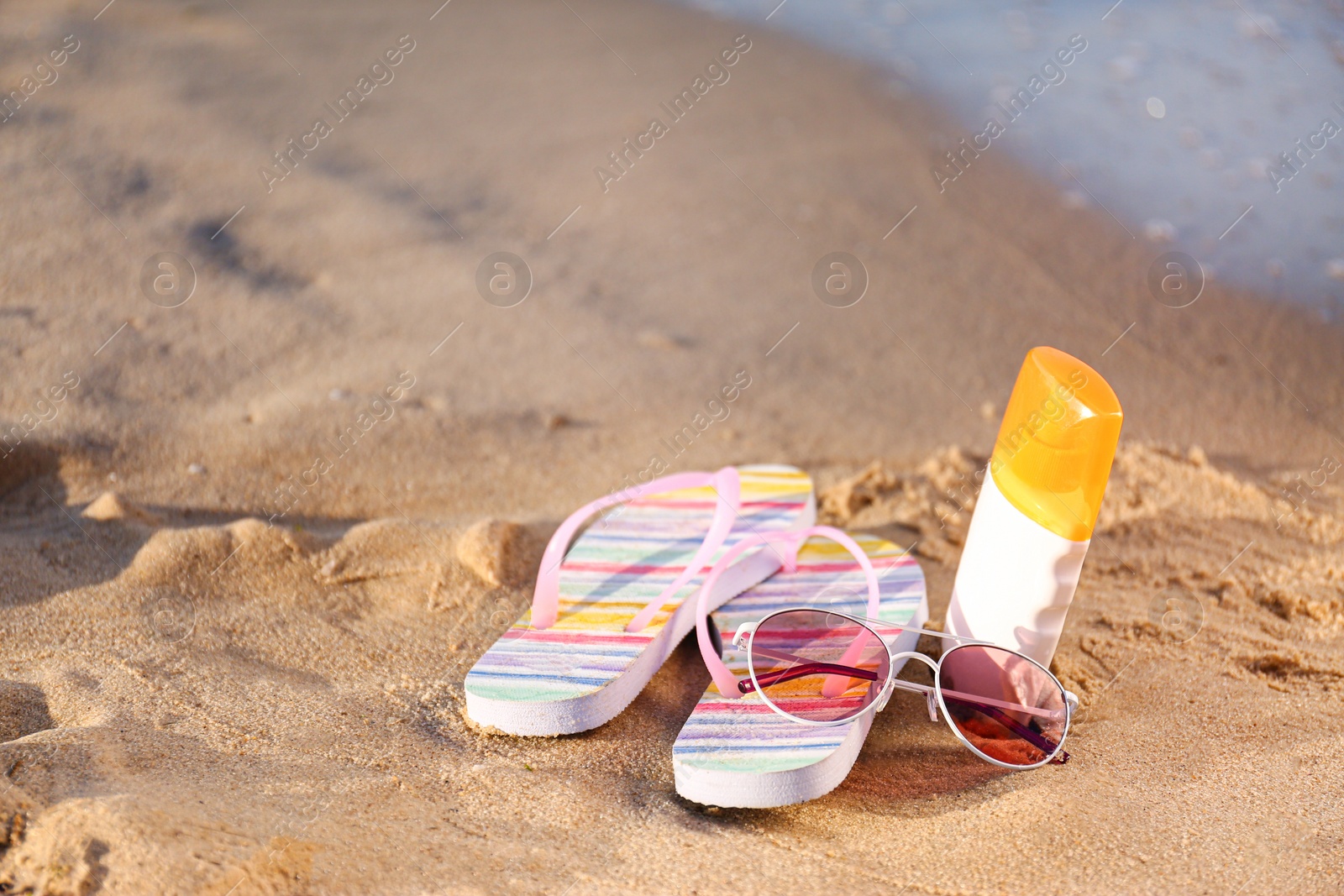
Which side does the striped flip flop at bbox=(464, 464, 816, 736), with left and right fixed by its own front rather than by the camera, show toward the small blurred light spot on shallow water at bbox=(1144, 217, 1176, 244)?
front

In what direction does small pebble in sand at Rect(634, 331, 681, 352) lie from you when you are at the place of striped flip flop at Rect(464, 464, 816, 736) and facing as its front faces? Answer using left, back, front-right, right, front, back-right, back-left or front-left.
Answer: front-left

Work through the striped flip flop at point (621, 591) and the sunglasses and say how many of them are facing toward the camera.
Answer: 1

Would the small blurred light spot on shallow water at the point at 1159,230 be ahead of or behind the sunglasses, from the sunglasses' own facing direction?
behind

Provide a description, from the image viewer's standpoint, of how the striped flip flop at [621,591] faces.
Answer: facing away from the viewer and to the right of the viewer
